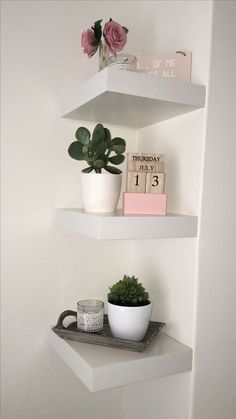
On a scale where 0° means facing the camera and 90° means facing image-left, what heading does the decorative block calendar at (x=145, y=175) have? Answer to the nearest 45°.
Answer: approximately 0°
